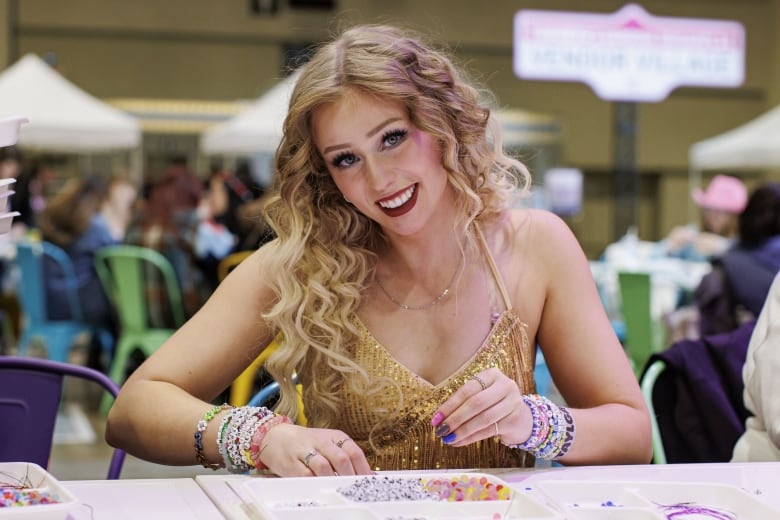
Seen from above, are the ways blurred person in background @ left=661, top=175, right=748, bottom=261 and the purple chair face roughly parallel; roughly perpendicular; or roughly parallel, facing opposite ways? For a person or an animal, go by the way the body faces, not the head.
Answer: roughly perpendicular

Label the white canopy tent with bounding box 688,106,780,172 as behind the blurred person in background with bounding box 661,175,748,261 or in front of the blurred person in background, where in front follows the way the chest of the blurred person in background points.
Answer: behind

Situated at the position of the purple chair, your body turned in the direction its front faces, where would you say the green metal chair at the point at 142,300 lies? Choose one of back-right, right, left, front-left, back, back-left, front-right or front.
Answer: back

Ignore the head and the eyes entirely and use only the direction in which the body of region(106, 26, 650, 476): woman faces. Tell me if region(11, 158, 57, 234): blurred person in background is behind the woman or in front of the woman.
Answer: behind

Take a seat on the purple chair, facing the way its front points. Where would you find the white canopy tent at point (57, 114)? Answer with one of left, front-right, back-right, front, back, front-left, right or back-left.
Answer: back

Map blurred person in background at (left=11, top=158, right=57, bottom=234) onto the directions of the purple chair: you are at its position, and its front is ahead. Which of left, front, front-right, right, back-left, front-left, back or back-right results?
back

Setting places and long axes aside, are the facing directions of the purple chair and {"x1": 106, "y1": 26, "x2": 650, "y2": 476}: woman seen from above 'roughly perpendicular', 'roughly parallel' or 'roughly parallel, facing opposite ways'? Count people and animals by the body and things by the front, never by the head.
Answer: roughly parallel

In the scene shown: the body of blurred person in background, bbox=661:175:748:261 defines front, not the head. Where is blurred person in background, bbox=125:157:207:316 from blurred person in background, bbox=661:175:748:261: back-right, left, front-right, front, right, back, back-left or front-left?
front

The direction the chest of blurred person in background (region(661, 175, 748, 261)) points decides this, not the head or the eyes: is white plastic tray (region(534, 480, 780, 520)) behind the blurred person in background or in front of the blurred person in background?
in front

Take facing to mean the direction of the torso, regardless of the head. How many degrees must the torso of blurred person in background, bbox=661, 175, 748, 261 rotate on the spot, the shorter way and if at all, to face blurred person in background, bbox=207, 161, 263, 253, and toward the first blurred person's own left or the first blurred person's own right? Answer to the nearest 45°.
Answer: approximately 45° to the first blurred person's own right

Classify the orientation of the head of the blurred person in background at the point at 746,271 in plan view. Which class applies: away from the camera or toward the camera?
away from the camera

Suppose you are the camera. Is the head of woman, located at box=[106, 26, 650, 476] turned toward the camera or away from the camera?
toward the camera

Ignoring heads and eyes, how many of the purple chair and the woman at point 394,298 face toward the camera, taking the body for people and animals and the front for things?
2

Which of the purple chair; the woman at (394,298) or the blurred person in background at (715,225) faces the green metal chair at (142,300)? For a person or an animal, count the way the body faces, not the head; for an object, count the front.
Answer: the blurred person in background

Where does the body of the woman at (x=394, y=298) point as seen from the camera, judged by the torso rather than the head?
toward the camera

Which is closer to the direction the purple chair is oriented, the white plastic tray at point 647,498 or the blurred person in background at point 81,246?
the white plastic tray

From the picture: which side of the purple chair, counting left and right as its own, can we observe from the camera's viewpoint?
front
